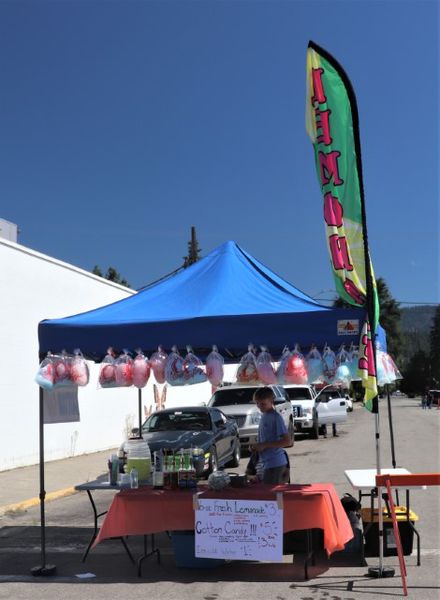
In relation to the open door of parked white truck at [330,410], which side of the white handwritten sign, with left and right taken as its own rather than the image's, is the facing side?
back

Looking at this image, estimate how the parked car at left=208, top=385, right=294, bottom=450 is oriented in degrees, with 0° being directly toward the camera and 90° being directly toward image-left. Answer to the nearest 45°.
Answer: approximately 45°

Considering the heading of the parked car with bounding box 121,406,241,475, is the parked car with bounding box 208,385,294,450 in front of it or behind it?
behind

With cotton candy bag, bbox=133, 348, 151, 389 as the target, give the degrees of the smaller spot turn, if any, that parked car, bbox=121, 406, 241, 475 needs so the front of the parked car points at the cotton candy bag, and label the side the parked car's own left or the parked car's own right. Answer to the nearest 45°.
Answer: approximately 45° to the parked car's own left

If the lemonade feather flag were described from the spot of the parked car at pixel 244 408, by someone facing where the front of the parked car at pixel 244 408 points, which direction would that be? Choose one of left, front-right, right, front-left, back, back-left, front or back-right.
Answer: front-left

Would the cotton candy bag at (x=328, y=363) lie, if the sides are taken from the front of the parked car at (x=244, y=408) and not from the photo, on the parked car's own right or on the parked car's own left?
on the parked car's own left

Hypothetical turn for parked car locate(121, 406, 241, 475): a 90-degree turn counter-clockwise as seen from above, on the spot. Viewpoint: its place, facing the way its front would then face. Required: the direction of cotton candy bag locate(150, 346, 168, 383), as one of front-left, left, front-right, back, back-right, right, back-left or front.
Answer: front-right

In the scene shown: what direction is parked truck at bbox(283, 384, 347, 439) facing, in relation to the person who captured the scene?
facing the viewer and to the left of the viewer

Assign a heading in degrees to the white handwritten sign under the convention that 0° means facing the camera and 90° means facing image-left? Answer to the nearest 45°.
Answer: approximately 0°
